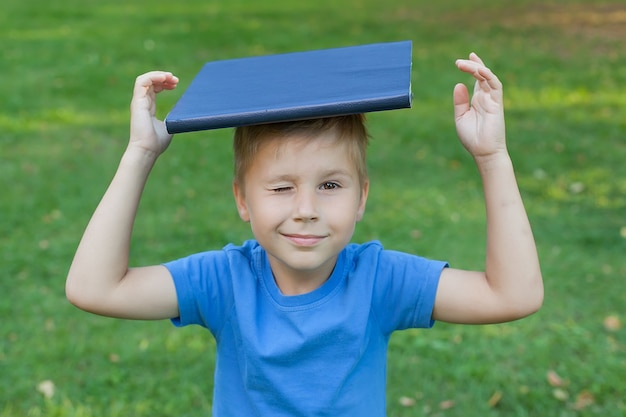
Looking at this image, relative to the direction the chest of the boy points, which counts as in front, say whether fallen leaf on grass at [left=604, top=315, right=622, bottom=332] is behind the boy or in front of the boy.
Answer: behind

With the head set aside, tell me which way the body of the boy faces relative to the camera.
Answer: toward the camera

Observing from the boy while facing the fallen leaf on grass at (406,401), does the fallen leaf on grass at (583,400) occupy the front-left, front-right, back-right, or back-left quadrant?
front-right

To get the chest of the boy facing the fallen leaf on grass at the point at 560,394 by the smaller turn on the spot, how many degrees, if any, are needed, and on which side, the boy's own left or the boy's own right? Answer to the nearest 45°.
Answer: approximately 135° to the boy's own left
